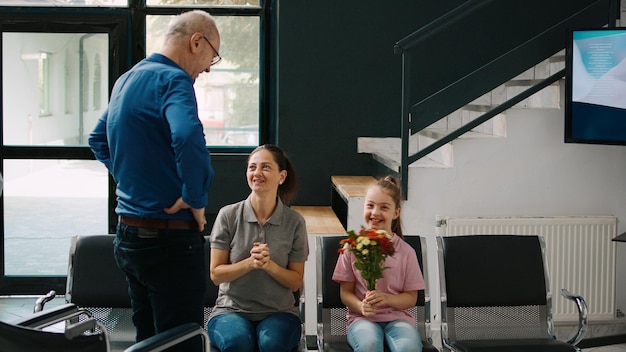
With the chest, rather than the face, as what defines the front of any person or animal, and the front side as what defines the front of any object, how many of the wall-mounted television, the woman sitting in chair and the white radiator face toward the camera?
3

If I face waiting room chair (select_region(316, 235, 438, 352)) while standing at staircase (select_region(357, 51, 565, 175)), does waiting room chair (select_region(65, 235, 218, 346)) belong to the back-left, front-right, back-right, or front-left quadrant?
front-right

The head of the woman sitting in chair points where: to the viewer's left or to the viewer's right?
to the viewer's left

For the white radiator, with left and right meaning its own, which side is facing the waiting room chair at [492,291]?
front

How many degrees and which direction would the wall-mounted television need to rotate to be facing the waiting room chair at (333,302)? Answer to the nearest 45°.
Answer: approximately 45° to its right

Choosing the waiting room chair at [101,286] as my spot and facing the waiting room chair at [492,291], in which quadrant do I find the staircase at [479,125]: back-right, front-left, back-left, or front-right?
front-left

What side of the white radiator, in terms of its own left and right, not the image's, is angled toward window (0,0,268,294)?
right

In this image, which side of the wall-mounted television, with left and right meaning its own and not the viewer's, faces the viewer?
front

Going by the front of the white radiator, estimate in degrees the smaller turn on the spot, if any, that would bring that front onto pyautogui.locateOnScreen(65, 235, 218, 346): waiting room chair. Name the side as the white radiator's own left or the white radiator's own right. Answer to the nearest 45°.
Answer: approximately 45° to the white radiator's own right

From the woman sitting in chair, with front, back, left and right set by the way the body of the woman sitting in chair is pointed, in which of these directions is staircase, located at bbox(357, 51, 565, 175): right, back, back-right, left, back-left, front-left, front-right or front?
back-left

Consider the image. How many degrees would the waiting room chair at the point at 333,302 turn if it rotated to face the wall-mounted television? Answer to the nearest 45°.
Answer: approximately 135° to its left

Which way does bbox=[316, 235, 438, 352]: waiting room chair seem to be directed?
toward the camera

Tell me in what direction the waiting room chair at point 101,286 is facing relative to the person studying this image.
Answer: facing the viewer
